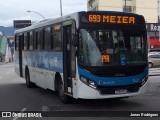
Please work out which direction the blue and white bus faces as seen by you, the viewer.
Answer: facing the viewer and to the right of the viewer
